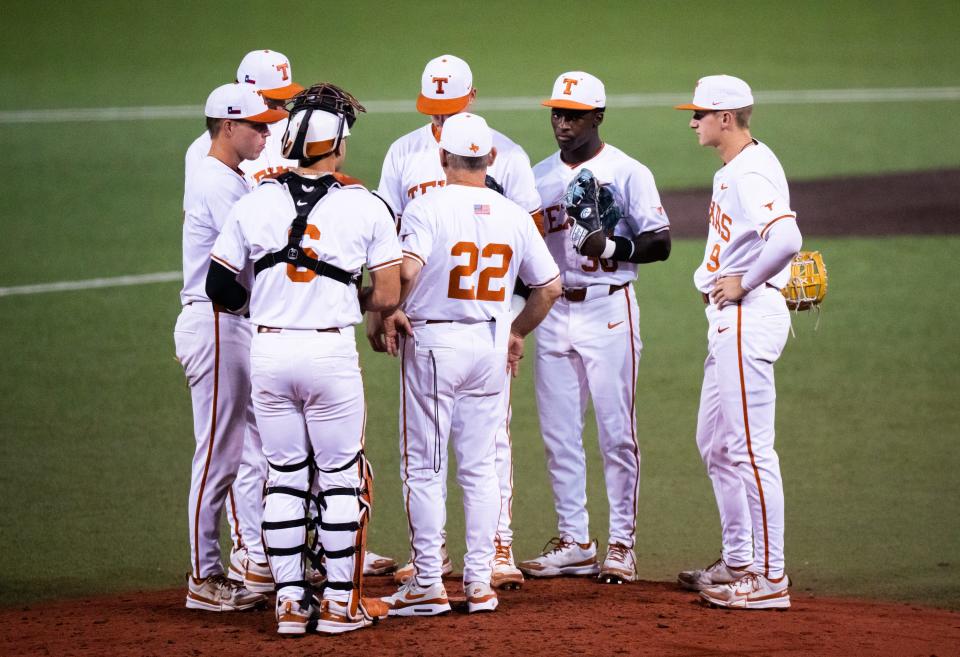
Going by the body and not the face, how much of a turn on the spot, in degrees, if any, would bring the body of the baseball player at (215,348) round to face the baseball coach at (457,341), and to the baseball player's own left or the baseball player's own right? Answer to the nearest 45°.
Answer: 0° — they already face them

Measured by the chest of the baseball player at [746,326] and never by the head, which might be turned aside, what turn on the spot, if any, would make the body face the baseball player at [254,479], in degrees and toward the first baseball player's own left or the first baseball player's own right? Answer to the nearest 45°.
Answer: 0° — they already face them

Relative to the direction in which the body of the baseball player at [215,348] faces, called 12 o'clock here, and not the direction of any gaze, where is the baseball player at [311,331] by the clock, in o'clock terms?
the baseball player at [311,331] is roughly at 2 o'clock from the baseball player at [215,348].

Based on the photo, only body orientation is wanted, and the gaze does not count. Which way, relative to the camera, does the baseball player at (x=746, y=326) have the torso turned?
to the viewer's left

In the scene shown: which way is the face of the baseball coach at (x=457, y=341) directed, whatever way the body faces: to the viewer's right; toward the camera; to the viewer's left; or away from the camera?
away from the camera

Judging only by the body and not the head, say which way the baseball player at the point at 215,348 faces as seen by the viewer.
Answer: to the viewer's right

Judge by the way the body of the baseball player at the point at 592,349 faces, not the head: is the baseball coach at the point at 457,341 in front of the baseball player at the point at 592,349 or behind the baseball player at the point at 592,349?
in front

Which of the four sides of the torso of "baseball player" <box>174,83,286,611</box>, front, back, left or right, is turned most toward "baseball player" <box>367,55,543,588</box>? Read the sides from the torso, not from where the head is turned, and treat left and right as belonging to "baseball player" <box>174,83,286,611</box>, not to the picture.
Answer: front

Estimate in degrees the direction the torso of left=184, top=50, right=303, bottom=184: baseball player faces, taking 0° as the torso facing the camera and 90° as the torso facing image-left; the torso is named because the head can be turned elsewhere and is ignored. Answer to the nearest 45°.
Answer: approximately 315°
